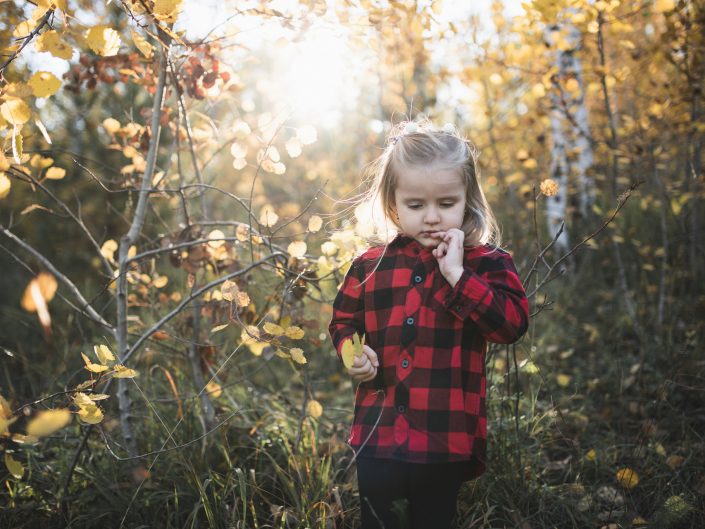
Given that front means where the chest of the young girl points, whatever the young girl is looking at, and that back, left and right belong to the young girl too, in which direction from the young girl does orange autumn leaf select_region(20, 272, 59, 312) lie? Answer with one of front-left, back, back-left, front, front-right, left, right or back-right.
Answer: front-right

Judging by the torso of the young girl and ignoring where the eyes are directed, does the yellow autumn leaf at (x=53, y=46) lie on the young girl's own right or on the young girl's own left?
on the young girl's own right

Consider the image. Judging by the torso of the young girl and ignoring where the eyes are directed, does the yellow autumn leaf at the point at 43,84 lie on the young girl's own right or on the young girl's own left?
on the young girl's own right

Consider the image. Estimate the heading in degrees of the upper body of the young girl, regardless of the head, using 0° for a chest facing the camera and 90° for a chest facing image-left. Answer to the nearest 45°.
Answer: approximately 0°

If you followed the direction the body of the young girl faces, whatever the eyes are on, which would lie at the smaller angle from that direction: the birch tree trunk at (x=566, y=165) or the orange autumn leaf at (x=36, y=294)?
the orange autumn leaf
